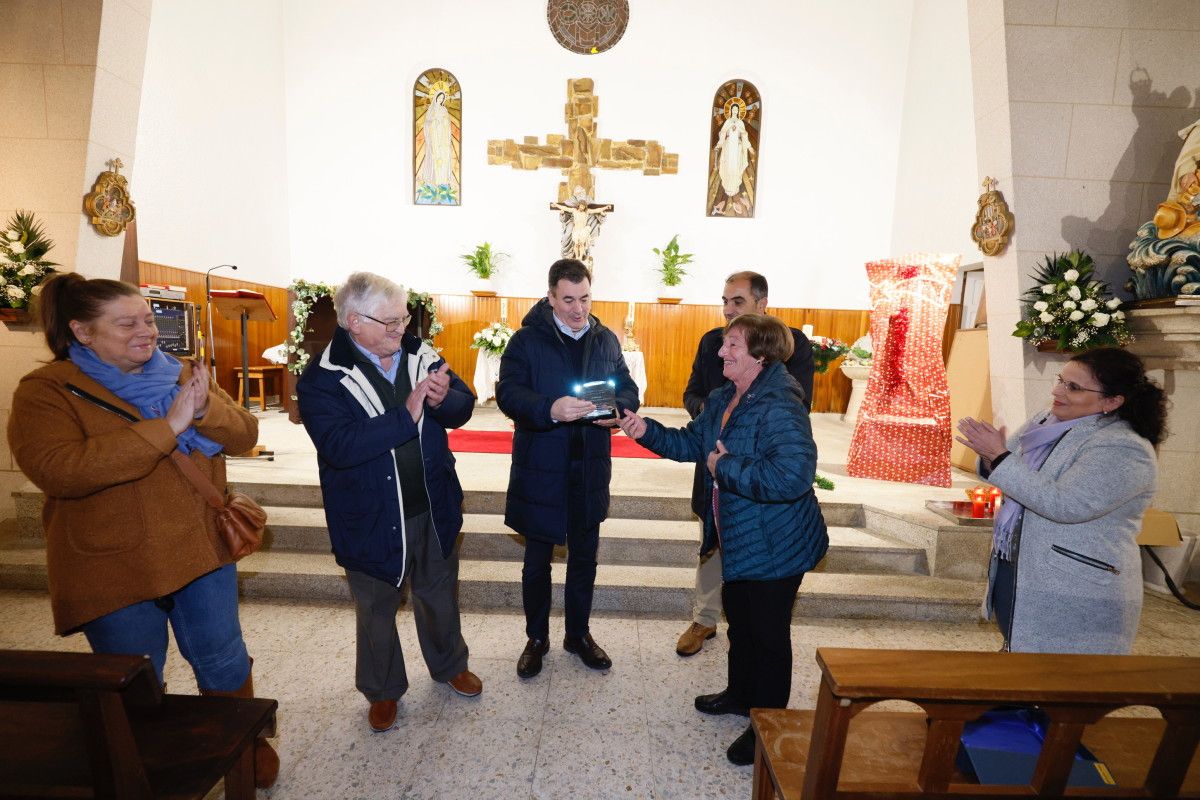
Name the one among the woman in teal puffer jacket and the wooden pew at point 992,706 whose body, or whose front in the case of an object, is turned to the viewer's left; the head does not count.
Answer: the woman in teal puffer jacket

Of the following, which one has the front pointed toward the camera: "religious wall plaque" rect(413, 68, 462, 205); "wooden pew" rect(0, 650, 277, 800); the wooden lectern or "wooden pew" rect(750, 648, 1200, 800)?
the religious wall plaque

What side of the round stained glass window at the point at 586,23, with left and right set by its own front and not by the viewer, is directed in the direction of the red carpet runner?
front

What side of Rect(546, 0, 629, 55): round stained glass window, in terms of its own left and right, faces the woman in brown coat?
front

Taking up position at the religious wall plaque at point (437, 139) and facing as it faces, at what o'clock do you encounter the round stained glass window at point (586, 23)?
the round stained glass window at point (586, 23) is roughly at 10 o'clock from the religious wall plaque at point (437, 139).

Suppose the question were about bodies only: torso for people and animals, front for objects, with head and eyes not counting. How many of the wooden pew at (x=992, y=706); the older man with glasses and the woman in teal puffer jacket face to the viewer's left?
1

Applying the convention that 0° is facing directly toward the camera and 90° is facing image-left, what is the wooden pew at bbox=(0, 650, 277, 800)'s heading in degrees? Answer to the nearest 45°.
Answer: approximately 180°

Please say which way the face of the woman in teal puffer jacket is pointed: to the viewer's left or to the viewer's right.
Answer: to the viewer's left

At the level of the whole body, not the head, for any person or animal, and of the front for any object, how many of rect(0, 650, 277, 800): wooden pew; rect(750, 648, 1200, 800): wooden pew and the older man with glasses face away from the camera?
2

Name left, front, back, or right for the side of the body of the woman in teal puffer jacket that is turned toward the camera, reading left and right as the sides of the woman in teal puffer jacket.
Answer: left

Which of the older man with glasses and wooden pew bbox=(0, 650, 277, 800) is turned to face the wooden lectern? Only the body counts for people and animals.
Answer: the wooden pew
